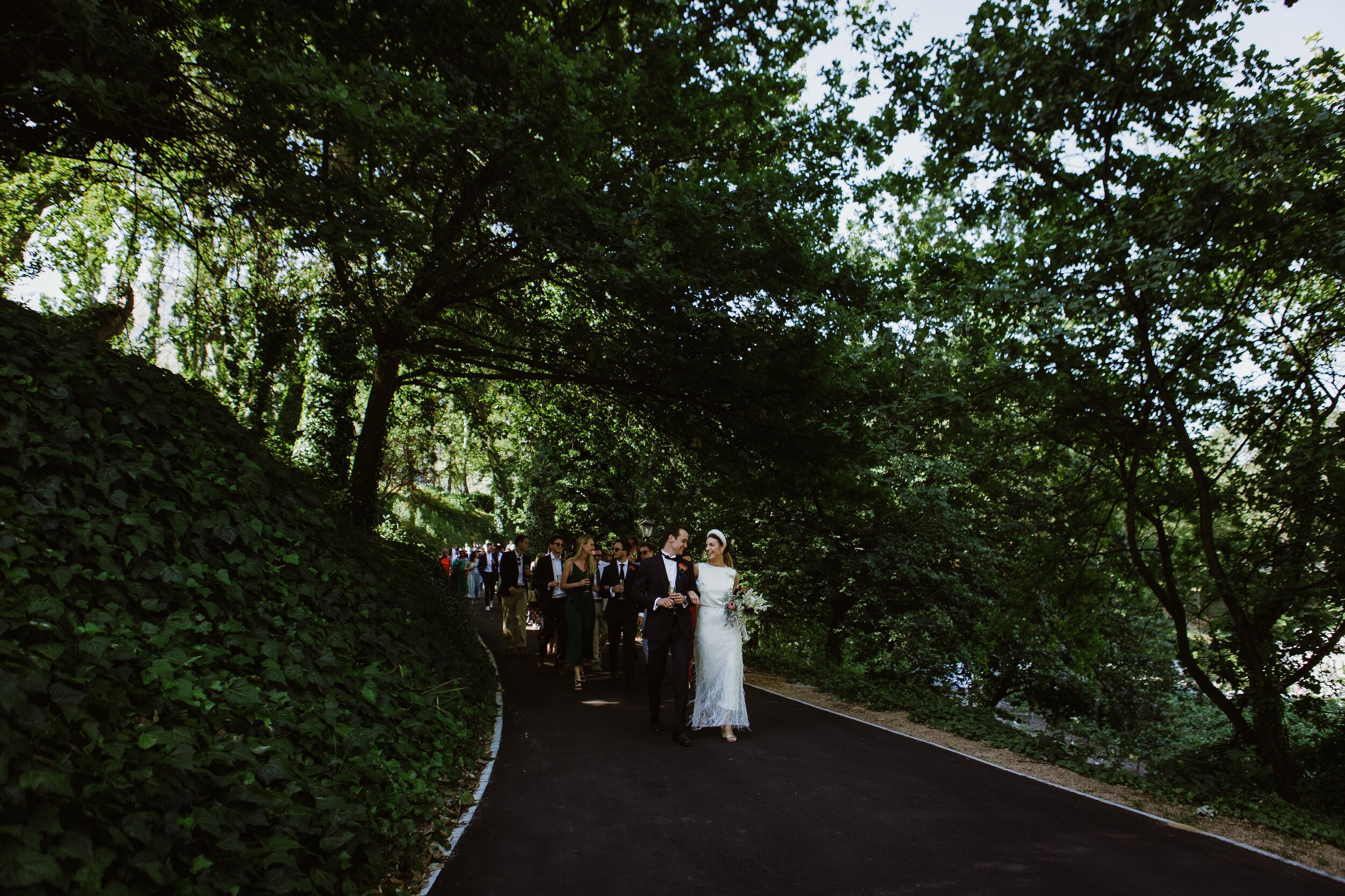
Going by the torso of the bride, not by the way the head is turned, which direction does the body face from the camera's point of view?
toward the camera

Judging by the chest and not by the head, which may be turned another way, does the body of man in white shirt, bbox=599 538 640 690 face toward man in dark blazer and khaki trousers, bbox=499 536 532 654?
no

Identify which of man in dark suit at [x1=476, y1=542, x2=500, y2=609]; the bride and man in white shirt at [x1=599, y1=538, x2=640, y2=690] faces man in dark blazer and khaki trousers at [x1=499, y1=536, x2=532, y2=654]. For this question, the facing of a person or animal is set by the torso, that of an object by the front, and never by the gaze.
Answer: man in dark suit at [x1=476, y1=542, x2=500, y2=609]

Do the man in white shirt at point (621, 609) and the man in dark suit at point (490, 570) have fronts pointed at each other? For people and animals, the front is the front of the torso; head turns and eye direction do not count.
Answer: no

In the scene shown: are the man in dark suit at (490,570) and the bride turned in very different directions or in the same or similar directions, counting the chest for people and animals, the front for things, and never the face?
same or similar directions

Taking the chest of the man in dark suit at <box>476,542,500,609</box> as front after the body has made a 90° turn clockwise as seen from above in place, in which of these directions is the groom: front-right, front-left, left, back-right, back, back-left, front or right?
left

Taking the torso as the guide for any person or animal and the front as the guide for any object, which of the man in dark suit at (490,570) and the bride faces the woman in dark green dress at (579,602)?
the man in dark suit

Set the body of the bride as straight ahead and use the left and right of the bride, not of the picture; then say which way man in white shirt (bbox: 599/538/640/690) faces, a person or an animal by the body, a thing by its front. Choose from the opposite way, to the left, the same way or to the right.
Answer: the same way

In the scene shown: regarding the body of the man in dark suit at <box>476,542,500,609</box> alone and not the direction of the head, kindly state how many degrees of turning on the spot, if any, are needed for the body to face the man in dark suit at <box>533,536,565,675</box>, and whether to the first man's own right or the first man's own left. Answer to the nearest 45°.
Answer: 0° — they already face them

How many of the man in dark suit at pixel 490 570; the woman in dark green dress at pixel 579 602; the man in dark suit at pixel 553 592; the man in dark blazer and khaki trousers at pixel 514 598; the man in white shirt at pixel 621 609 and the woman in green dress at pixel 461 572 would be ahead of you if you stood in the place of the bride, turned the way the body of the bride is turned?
0

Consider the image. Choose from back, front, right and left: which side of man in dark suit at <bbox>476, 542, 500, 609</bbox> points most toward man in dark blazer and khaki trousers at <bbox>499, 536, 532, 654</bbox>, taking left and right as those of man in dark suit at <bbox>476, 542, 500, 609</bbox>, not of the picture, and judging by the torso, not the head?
front

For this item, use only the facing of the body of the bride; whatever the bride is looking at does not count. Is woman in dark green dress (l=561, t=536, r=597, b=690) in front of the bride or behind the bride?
behind

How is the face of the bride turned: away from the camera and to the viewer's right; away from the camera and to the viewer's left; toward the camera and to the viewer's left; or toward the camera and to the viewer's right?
toward the camera and to the viewer's left

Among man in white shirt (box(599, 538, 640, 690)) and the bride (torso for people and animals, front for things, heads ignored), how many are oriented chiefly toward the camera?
2

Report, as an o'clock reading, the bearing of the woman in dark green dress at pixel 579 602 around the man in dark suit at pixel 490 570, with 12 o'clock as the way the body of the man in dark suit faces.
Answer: The woman in dark green dress is roughly at 12 o'clock from the man in dark suit.

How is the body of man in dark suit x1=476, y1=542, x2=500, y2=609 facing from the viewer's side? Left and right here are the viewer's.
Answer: facing the viewer

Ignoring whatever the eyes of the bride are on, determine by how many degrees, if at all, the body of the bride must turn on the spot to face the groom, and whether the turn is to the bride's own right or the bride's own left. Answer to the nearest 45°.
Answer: approximately 90° to the bride's own right

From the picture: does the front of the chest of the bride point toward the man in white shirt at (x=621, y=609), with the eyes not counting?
no

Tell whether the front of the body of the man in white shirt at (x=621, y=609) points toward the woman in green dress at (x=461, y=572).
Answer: no

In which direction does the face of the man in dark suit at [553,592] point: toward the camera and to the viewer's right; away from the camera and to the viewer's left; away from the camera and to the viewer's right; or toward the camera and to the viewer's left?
toward the camera and to the viewer's right
